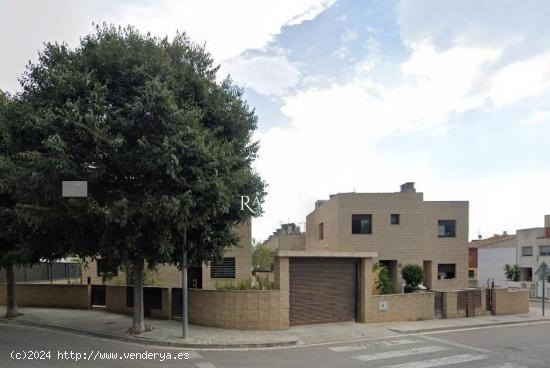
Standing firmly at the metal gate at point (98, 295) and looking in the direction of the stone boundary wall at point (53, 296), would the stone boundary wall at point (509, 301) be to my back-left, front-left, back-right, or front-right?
back-right

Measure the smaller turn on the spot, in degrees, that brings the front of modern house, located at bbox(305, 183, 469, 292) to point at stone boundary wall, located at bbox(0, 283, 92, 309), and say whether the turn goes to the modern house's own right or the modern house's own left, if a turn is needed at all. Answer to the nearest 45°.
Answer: approximately 45° to the modern house's own right

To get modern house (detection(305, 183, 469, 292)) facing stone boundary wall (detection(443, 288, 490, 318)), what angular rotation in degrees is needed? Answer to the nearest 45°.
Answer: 0° — it already faces it

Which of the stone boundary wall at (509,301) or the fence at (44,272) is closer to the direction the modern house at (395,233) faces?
the stone boundary wall

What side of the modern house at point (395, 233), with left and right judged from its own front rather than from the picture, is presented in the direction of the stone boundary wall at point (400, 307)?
front

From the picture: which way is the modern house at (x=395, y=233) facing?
toward the camera

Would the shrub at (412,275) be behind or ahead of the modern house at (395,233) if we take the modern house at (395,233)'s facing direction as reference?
ahead

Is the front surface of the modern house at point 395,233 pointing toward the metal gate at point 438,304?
yes

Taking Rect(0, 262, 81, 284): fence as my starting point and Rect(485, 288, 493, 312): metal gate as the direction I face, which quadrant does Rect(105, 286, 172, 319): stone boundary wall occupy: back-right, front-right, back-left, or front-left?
front-right

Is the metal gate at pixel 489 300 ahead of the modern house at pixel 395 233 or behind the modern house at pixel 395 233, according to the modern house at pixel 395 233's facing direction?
ahead
